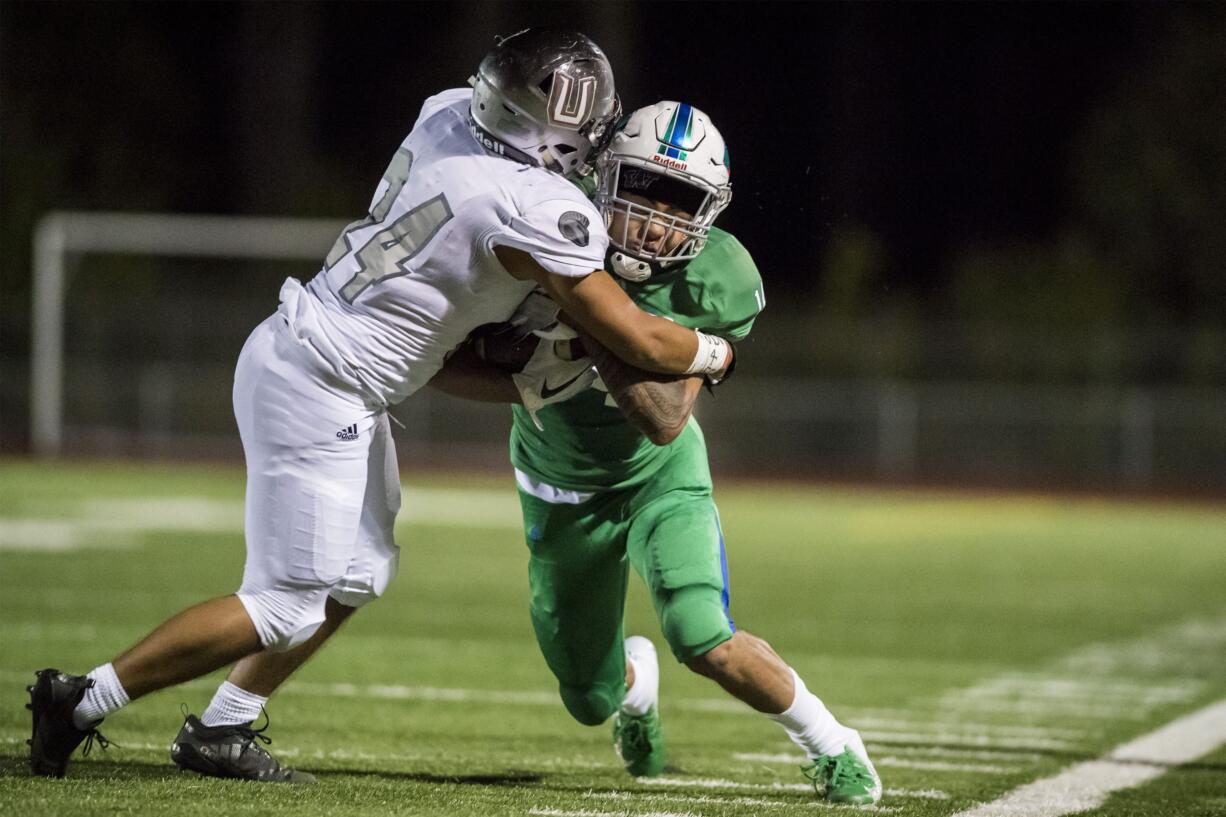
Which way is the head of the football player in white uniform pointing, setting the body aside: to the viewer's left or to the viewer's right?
to the viewer's right

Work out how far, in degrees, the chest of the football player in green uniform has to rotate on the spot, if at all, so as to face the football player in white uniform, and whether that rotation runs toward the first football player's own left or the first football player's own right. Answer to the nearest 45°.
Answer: approximately 45° to the first football player's own right

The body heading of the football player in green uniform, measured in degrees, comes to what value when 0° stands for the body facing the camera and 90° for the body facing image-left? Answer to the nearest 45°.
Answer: approximately 0°
